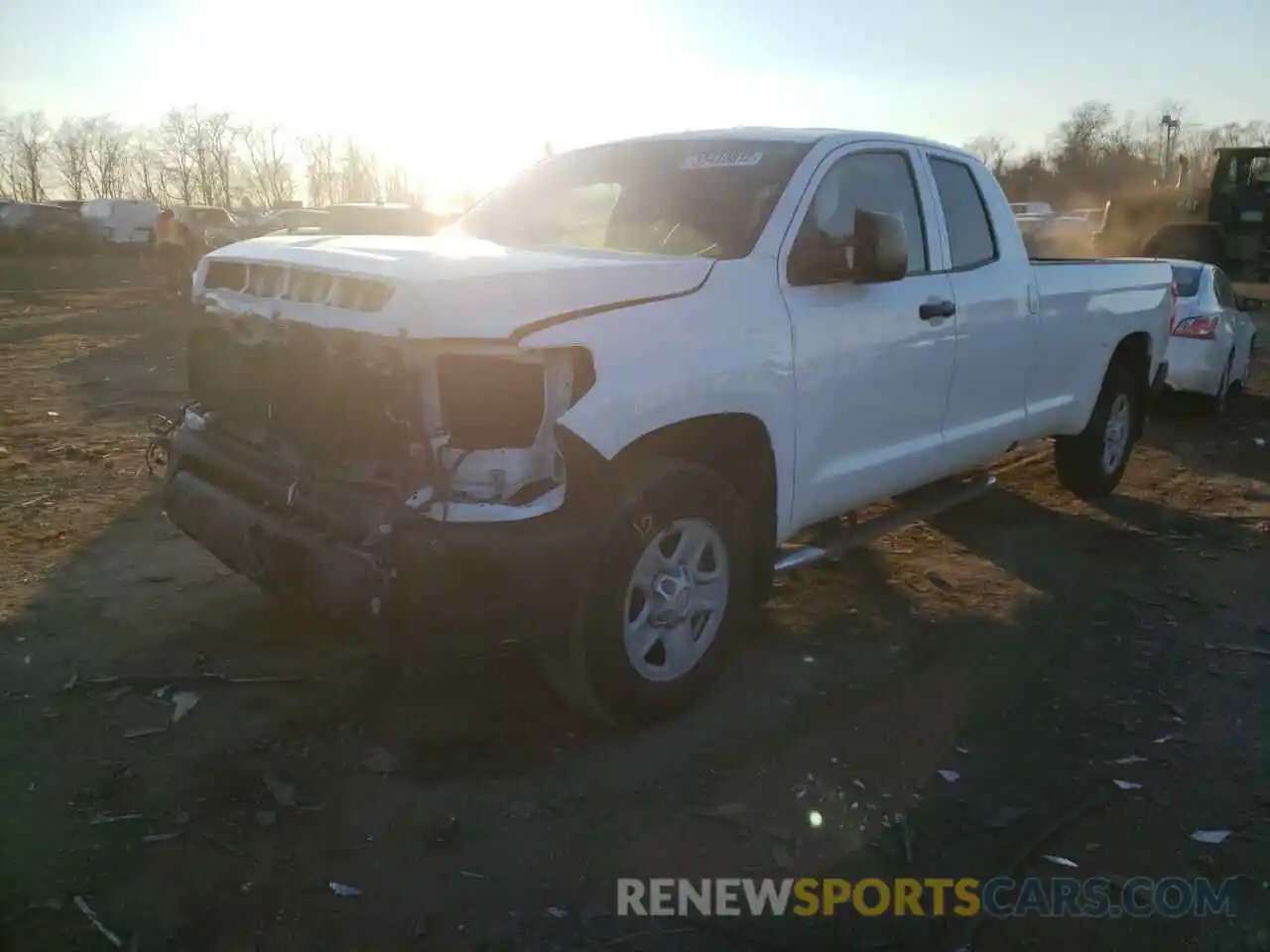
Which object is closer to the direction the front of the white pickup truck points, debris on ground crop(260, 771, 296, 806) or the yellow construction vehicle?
the debris on ground

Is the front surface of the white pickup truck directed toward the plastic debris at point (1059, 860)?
no

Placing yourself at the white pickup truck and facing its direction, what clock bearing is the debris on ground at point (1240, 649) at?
The debris on ground is roughly at 7 o'clock from the white pickup truck.

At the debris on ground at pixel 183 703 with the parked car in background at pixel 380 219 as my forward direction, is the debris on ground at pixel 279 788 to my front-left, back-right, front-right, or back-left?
back-right

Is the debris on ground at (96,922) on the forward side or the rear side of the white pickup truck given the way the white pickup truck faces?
on the forward side

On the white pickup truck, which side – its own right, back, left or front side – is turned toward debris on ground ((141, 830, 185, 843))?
front

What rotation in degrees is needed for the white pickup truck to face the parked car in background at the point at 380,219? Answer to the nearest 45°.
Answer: approximately 135° to its right

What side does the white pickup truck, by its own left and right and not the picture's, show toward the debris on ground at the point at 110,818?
front

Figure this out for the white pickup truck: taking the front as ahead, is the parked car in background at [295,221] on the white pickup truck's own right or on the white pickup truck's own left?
on the white pickup truck's own right

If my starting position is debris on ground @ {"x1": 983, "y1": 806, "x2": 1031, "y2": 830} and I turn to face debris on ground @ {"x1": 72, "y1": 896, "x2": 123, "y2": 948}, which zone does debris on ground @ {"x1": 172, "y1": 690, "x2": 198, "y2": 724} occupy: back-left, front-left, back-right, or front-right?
front-right

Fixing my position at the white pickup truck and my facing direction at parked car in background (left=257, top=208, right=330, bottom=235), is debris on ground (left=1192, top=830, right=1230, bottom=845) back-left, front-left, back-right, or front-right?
back-right
